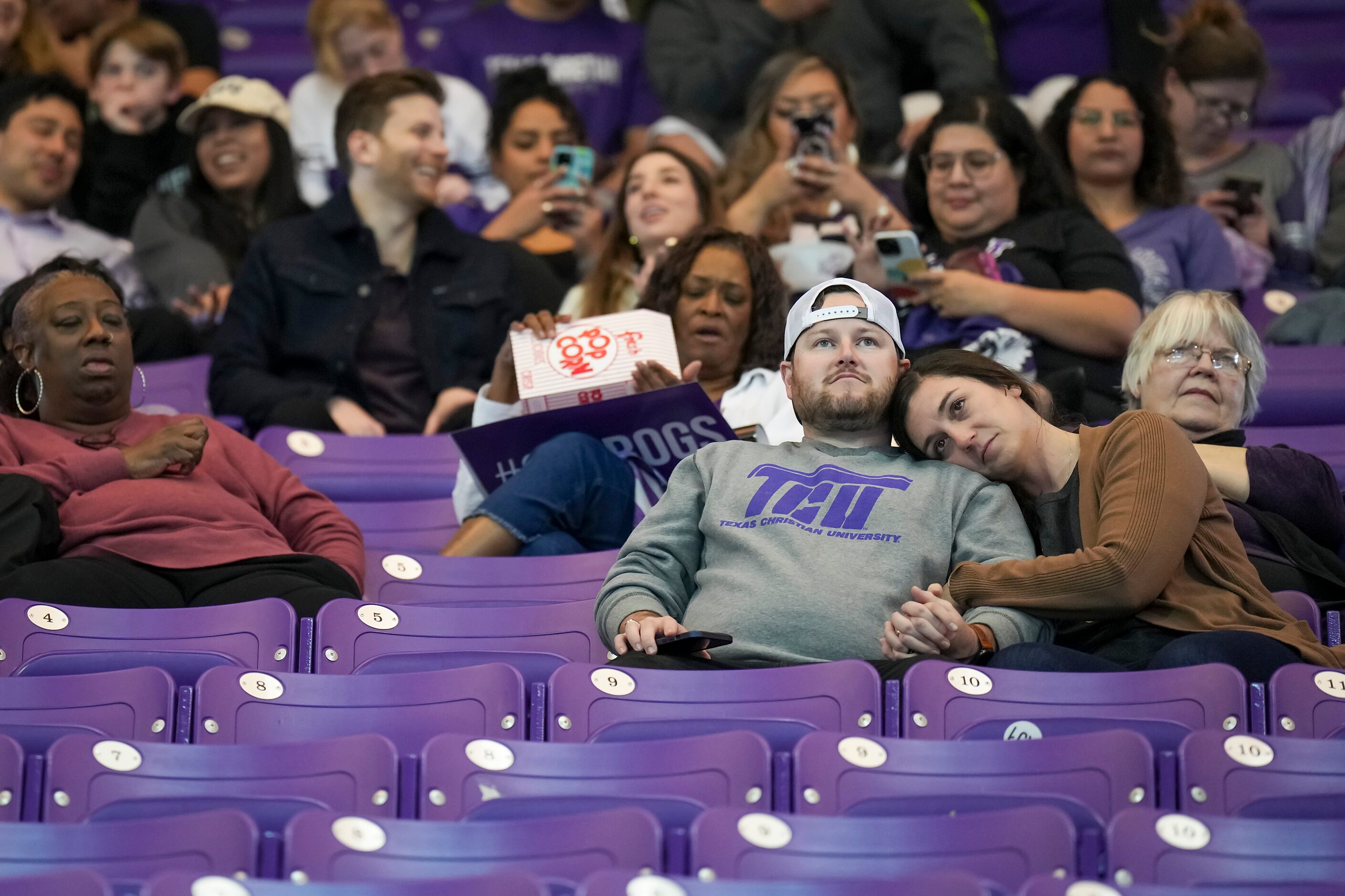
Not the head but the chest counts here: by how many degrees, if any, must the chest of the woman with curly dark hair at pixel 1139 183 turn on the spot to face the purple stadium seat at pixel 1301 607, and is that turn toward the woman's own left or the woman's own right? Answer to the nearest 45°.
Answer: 0° — they already face it

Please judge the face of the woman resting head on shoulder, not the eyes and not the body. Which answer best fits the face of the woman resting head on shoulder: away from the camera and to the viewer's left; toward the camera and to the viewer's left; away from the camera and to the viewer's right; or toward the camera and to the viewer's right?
toward the camera and to the viewer's left

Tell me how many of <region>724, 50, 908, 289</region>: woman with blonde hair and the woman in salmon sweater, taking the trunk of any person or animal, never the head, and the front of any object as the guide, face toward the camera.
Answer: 2

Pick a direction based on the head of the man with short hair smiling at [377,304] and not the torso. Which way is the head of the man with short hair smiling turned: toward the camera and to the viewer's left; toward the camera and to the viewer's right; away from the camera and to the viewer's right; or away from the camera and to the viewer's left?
toward the camera and to the viewer's right

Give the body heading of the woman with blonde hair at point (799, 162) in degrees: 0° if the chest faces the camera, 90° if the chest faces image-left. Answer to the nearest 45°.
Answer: approximately 0°

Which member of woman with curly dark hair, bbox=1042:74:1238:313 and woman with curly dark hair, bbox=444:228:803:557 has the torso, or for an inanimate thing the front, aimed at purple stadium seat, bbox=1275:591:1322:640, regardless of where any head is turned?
woman with curly dark hair, bbox=1042:74:1238:313

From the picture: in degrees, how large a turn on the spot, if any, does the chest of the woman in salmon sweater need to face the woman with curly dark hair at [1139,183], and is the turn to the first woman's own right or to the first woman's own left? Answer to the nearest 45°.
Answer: approximately 90° to the first woman's own left

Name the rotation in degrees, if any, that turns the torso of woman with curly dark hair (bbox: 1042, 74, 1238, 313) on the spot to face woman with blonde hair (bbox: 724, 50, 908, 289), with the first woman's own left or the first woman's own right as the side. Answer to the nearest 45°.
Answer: approximately 90° to the first woman's own right

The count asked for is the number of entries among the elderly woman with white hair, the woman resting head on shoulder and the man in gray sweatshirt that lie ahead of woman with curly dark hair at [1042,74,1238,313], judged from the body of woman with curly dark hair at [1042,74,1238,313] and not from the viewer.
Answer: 3

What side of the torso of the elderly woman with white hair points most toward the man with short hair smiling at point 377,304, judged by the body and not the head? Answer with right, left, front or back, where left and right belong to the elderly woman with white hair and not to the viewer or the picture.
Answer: right

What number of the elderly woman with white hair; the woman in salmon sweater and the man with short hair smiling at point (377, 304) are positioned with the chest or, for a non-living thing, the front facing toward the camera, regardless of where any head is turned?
3

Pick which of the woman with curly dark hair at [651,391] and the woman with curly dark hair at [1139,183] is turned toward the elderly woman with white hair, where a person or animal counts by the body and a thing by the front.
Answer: the woman with curly dark hair at [1139,183]

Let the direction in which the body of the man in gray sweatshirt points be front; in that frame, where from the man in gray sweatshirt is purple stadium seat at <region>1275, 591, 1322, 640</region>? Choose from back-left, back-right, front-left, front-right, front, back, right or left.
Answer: left
